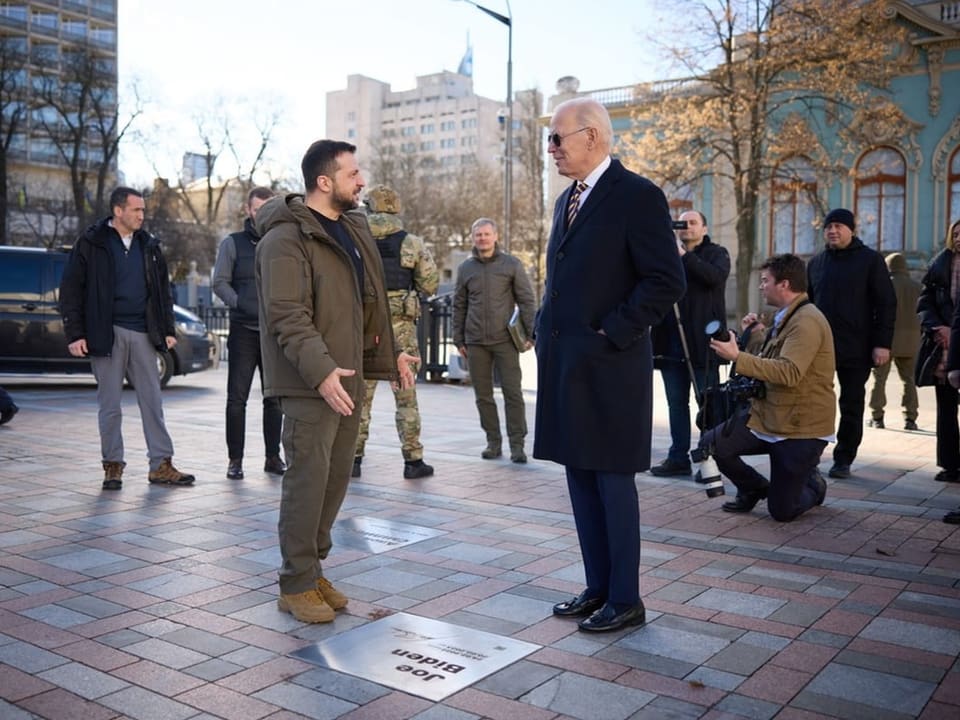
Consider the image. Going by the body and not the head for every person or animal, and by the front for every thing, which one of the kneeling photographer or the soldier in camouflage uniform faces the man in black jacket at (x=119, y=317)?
the kneeling photographer

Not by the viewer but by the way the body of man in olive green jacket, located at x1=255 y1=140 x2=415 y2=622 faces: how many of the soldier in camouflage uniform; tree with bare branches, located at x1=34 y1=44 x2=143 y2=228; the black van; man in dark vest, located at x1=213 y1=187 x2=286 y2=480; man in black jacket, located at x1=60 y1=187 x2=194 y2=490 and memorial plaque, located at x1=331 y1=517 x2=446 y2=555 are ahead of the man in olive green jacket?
0

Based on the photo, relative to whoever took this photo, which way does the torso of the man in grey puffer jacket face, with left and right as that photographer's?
facing the viewer

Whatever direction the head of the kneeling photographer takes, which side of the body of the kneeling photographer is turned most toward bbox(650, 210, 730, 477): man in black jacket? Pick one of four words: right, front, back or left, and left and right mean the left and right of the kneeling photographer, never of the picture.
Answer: right

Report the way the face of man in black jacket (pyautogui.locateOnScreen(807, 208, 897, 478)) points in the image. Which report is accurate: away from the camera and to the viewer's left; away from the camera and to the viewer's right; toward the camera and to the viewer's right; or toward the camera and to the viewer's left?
toward the camera and to the viewer's left

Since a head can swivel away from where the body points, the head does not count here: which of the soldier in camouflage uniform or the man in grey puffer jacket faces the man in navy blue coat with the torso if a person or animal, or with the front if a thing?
the man in grey puffer jacket

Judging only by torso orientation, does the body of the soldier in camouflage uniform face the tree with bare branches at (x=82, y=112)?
no

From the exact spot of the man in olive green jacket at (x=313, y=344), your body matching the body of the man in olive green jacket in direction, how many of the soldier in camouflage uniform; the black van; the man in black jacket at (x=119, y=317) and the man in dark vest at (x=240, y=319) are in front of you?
0

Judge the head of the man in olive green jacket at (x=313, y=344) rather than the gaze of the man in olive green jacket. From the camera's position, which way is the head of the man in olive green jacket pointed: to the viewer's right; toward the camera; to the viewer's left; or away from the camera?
to the viewer's right

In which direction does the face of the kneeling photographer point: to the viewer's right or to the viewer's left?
to the viewer's left

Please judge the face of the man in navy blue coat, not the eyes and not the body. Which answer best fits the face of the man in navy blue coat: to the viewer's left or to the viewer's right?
to the viewer's left

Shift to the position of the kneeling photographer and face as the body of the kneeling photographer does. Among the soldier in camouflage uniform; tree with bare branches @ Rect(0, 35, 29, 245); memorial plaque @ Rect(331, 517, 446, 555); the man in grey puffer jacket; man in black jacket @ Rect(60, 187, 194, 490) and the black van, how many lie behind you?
0

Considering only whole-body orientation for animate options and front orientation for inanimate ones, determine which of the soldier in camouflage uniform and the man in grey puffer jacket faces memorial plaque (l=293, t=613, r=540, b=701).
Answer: the man in grey puffer jacket

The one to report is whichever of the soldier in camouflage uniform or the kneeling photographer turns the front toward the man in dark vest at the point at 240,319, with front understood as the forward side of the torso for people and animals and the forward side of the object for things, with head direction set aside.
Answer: the kneeling photographer

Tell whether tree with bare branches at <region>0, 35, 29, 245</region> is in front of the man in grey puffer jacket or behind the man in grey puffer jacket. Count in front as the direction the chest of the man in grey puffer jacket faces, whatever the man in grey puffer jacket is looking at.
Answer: behind

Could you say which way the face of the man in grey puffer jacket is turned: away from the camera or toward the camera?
toward the camera

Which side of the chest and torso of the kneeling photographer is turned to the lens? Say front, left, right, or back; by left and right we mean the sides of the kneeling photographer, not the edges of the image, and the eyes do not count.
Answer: left

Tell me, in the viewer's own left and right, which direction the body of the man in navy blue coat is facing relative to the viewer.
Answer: facing the viewer and to the left of the viewer

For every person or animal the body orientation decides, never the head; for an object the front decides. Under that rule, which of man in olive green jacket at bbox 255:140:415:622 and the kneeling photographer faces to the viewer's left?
the kneeling photographer
